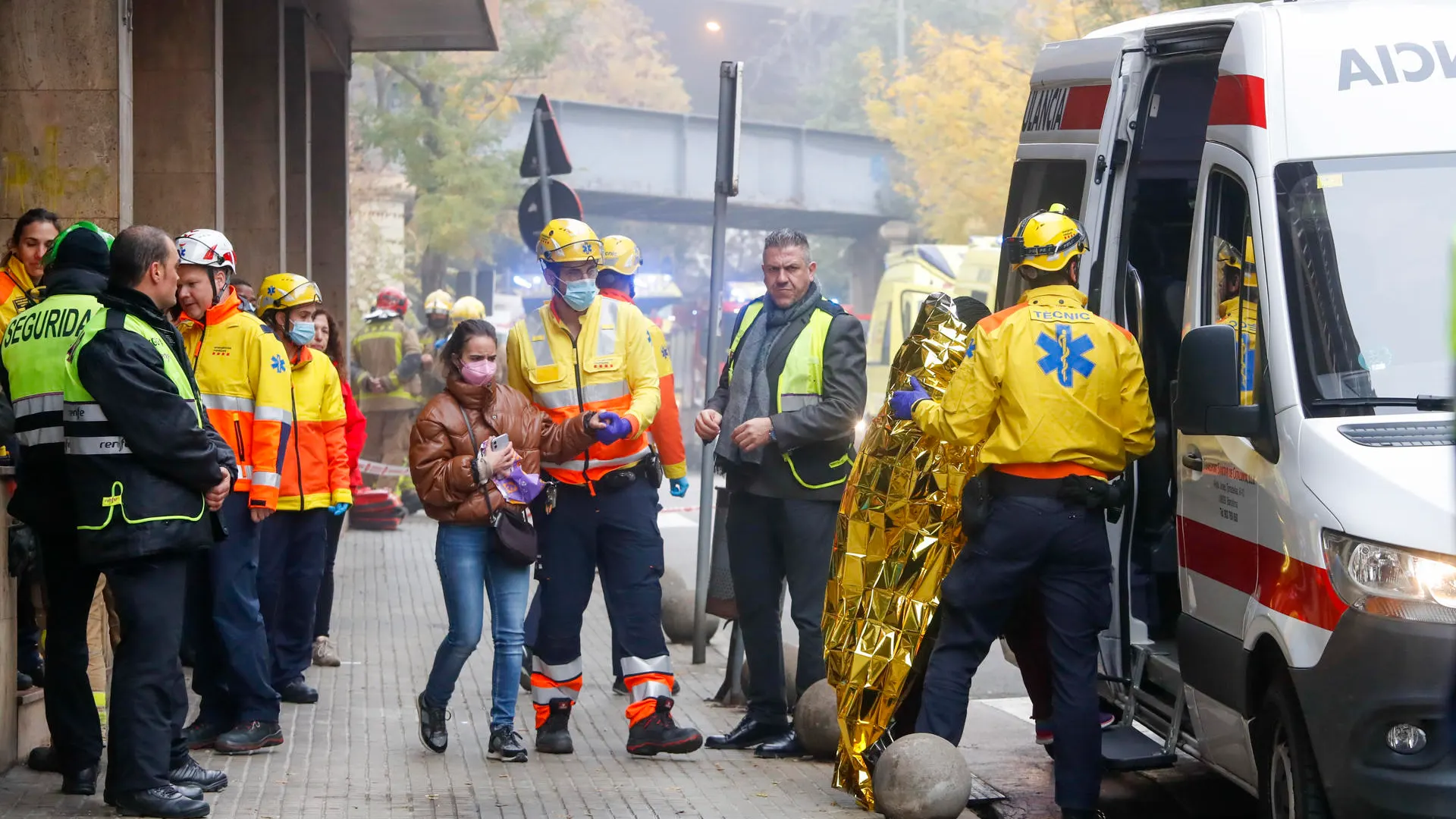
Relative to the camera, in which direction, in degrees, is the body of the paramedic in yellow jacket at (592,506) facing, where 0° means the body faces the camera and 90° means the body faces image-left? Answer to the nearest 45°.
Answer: approximately 0°

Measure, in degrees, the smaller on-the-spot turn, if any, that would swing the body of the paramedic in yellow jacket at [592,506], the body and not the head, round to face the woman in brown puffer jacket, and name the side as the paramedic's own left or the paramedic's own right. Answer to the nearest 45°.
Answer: approximately 90° to the paramedic's own right

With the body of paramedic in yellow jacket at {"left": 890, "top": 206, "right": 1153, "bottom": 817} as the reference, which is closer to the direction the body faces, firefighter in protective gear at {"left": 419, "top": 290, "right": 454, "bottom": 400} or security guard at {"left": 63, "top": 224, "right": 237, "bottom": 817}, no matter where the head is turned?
the firefighter in protective gear

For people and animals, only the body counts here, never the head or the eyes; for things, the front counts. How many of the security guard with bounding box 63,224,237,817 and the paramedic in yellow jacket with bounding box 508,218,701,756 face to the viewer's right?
1

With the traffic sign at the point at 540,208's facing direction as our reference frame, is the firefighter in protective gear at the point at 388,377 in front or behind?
in front

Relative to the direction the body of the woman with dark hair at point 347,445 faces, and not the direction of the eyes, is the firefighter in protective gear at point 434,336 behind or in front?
behind

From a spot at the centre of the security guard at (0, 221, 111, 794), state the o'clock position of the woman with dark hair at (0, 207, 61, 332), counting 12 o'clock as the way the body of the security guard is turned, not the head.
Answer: The woman with dark hair is roughly at 12 o'clock from the security guard.

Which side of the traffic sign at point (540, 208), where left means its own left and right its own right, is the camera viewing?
back

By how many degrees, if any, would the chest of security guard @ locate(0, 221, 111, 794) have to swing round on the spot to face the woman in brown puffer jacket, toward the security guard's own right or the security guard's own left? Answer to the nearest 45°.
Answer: approximately 90° to the security guard's own right

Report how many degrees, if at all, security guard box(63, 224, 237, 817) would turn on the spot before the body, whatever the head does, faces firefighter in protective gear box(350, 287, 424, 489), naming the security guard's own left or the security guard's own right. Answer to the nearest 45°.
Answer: approximately 90° to the security guard's own left

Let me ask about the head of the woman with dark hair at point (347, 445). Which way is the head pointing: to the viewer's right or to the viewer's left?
to the viewer's left

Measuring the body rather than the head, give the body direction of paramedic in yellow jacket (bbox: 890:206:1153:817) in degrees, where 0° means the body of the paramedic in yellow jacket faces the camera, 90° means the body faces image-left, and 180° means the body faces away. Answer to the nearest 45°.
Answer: approximately 180°

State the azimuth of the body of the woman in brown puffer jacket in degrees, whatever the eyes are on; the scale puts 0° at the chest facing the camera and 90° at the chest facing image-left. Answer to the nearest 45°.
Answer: approximately 315°
